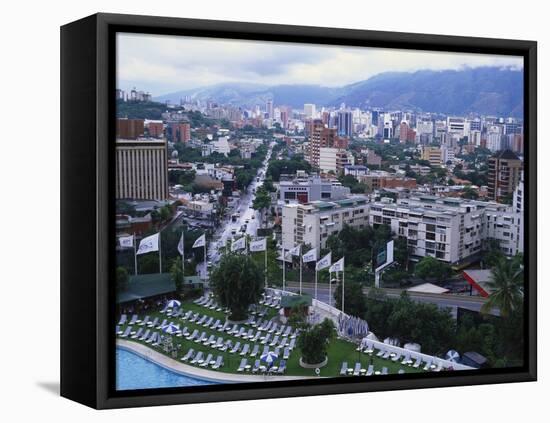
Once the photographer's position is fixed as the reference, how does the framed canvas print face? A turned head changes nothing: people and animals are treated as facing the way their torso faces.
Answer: facing the viewer and to the right of the viewer
